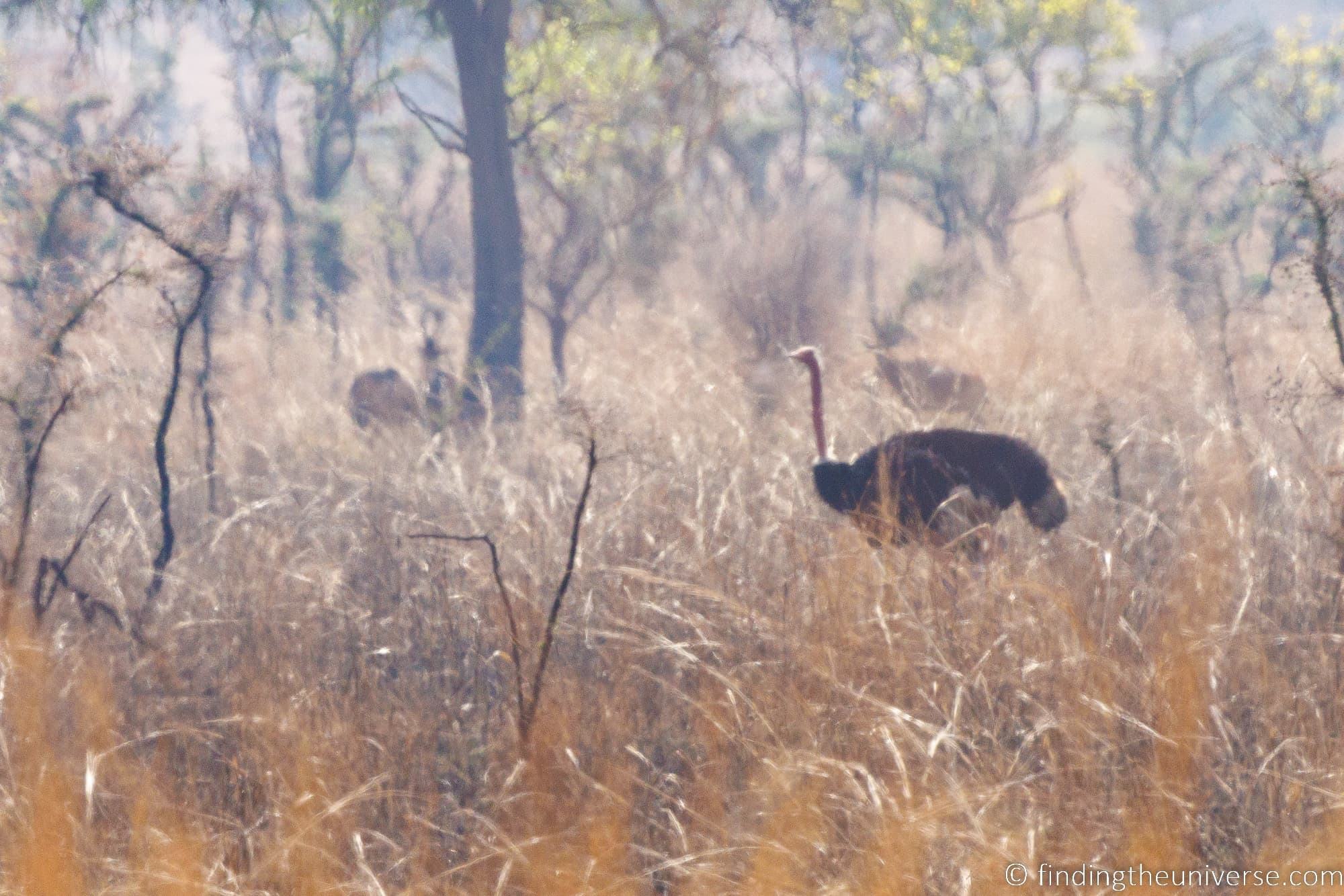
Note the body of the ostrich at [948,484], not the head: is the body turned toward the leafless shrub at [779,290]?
no

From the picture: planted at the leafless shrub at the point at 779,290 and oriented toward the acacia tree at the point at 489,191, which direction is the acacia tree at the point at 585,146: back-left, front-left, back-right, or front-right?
front-right

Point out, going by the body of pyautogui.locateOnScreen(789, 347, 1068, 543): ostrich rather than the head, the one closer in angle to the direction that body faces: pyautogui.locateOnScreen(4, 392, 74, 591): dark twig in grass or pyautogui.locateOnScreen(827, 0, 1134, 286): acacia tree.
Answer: the dark twig in grass

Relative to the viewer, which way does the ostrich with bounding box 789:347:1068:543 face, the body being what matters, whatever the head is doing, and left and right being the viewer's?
facing to the left of the viewer

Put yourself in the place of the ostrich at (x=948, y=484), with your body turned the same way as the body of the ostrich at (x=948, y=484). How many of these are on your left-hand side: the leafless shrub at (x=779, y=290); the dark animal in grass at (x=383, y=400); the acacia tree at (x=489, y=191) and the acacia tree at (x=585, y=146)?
0

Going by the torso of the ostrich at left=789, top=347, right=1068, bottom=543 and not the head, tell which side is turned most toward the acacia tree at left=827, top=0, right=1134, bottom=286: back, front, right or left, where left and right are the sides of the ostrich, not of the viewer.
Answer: right

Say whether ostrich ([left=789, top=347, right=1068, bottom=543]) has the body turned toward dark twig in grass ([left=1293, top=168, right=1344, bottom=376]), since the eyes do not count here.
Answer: no

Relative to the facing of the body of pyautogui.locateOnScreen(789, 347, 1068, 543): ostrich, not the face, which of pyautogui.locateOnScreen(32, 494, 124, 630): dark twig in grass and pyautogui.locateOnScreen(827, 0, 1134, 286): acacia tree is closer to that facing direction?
the dark twig in grass

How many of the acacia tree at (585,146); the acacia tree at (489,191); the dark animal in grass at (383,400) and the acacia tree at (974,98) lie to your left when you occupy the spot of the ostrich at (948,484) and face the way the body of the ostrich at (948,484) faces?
0

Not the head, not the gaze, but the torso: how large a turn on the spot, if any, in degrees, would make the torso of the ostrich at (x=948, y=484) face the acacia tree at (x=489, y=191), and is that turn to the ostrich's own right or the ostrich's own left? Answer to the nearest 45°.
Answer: approximately 45° to the ostrich's own right

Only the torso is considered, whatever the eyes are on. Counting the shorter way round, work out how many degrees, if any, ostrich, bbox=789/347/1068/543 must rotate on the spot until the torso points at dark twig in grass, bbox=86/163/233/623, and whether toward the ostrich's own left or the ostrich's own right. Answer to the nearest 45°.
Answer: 0° — it already faces it

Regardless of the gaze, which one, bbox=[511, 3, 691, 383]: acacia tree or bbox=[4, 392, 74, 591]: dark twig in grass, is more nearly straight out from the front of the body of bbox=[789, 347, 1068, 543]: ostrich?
the dark twig in grass
